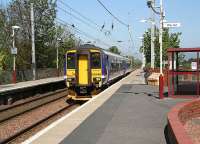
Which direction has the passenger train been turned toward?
toward the camera

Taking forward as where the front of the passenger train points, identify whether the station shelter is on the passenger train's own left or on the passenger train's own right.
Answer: on the passenger train's own left
